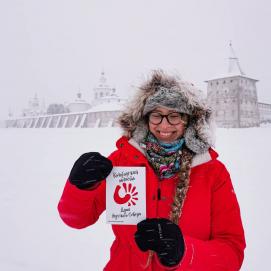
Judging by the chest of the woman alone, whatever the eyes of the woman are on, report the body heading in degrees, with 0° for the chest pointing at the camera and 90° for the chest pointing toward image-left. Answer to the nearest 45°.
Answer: approximately 0°

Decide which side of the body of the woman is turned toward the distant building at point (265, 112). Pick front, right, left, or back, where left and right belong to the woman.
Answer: back

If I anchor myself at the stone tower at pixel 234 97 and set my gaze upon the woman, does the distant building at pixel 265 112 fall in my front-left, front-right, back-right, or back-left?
back-left

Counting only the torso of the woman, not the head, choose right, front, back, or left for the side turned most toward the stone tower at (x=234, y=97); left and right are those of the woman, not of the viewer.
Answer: back
